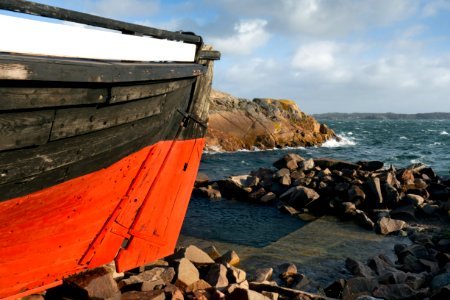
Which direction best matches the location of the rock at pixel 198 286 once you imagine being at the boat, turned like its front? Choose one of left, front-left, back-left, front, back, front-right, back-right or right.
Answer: back-right

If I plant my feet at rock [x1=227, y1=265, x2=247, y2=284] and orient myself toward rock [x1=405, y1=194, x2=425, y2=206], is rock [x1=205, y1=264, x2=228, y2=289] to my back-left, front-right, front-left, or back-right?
back-left

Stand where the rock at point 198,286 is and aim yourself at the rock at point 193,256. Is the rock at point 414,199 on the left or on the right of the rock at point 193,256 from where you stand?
right

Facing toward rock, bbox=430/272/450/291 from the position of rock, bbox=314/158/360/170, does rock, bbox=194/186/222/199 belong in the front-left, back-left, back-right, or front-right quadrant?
front-right
